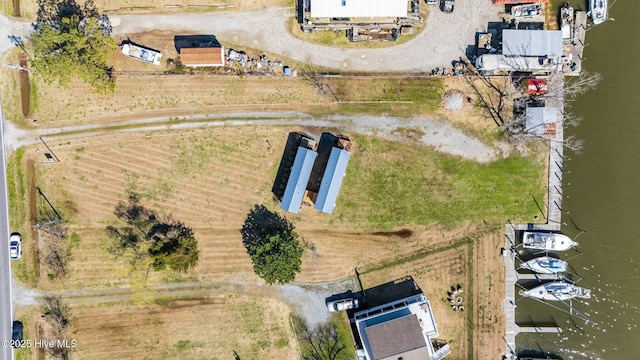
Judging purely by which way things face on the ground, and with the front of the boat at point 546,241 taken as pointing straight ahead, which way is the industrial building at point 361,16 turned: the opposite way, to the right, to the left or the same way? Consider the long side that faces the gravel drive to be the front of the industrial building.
to the right

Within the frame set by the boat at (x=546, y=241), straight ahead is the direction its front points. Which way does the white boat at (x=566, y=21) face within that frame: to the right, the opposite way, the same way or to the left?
to the left

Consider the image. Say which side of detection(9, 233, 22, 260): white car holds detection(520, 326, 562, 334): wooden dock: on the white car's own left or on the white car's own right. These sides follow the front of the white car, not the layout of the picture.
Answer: on the white car's own right

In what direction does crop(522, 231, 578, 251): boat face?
to the viewer's right
